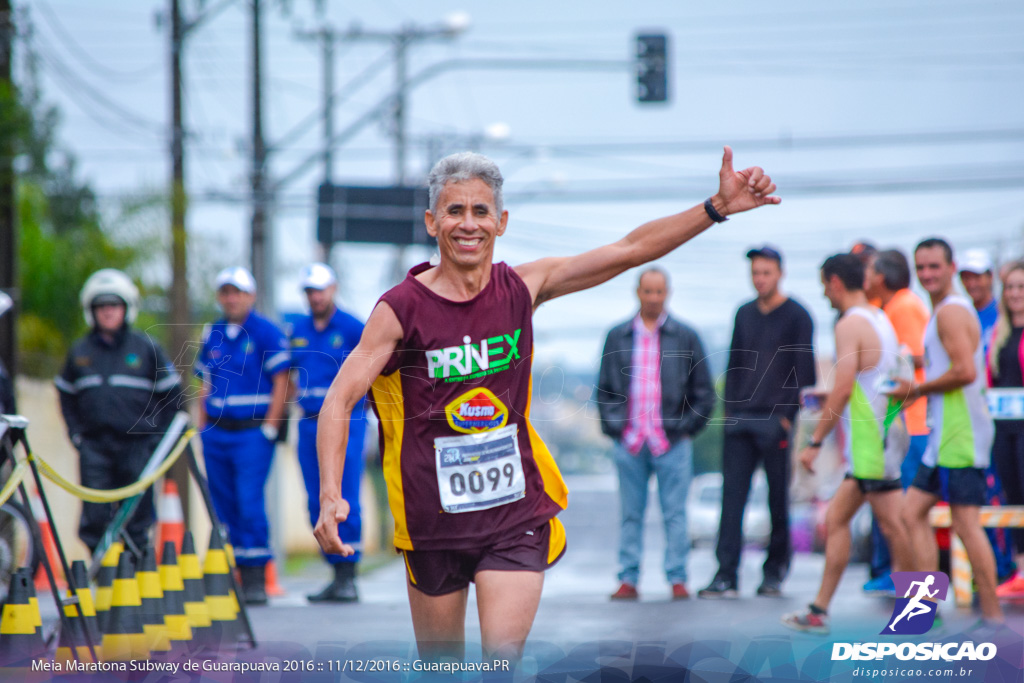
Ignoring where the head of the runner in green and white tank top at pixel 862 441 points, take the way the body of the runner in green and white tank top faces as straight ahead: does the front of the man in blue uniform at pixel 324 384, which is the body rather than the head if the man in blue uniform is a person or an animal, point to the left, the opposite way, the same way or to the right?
to the left

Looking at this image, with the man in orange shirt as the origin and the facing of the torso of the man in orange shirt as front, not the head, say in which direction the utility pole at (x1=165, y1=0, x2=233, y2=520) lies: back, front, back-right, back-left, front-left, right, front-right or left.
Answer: front-right

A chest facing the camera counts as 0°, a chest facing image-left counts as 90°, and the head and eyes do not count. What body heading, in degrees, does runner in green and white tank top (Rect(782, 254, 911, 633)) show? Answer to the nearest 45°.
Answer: approximately 90°

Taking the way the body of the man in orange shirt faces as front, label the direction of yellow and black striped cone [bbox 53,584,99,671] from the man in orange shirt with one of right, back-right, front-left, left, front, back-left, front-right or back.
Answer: front-left

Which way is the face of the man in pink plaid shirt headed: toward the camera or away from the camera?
toward the camera

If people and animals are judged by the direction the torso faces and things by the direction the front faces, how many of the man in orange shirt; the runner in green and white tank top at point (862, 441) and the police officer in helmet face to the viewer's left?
2

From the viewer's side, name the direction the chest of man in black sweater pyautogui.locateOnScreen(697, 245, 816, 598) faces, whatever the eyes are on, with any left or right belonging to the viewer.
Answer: facing the viewer and to the left of the viewer

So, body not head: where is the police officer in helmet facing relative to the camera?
toward the camera

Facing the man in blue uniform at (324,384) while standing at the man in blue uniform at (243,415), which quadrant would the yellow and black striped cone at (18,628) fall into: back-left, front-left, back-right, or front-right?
back-right

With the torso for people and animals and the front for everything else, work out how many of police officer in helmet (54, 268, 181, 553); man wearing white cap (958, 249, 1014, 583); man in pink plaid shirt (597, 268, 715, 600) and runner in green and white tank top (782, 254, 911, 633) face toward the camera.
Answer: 3

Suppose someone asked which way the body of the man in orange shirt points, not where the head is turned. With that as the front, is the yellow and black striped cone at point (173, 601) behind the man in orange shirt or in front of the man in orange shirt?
in front

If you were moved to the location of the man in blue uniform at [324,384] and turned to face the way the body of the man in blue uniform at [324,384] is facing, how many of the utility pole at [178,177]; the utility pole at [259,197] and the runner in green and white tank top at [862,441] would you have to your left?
1

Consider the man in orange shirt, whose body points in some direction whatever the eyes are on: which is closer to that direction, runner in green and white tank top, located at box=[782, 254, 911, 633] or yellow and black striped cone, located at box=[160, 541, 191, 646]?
the yellow and black striped cone

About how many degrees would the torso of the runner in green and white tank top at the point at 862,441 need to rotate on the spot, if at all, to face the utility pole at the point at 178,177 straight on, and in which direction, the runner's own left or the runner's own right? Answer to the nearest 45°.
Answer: approximately 45° to the runner's own right

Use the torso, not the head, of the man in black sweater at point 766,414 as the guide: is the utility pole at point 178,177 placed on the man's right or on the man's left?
on the man's right
